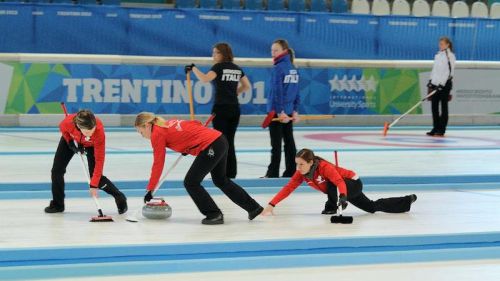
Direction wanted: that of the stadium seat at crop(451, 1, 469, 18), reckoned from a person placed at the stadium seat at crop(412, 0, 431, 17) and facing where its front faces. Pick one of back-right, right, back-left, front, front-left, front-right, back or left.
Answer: back-left

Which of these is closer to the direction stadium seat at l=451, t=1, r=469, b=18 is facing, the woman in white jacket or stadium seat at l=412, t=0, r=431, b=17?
the woman in white jacket

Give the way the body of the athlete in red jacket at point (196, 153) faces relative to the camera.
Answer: to the viewer's left

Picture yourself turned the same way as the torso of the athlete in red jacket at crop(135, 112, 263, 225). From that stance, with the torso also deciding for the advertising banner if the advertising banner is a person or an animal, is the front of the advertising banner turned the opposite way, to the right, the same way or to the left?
to the left

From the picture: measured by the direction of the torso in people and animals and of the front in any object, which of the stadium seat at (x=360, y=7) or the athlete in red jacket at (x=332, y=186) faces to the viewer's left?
the athlete in red jacket

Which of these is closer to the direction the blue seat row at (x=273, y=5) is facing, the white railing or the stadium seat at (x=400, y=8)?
the white railing

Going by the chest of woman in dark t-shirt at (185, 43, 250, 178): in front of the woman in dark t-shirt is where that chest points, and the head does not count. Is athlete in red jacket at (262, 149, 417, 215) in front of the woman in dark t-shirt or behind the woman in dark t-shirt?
behind

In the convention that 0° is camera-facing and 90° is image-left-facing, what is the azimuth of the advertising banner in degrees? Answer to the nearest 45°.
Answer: approximately 0°
